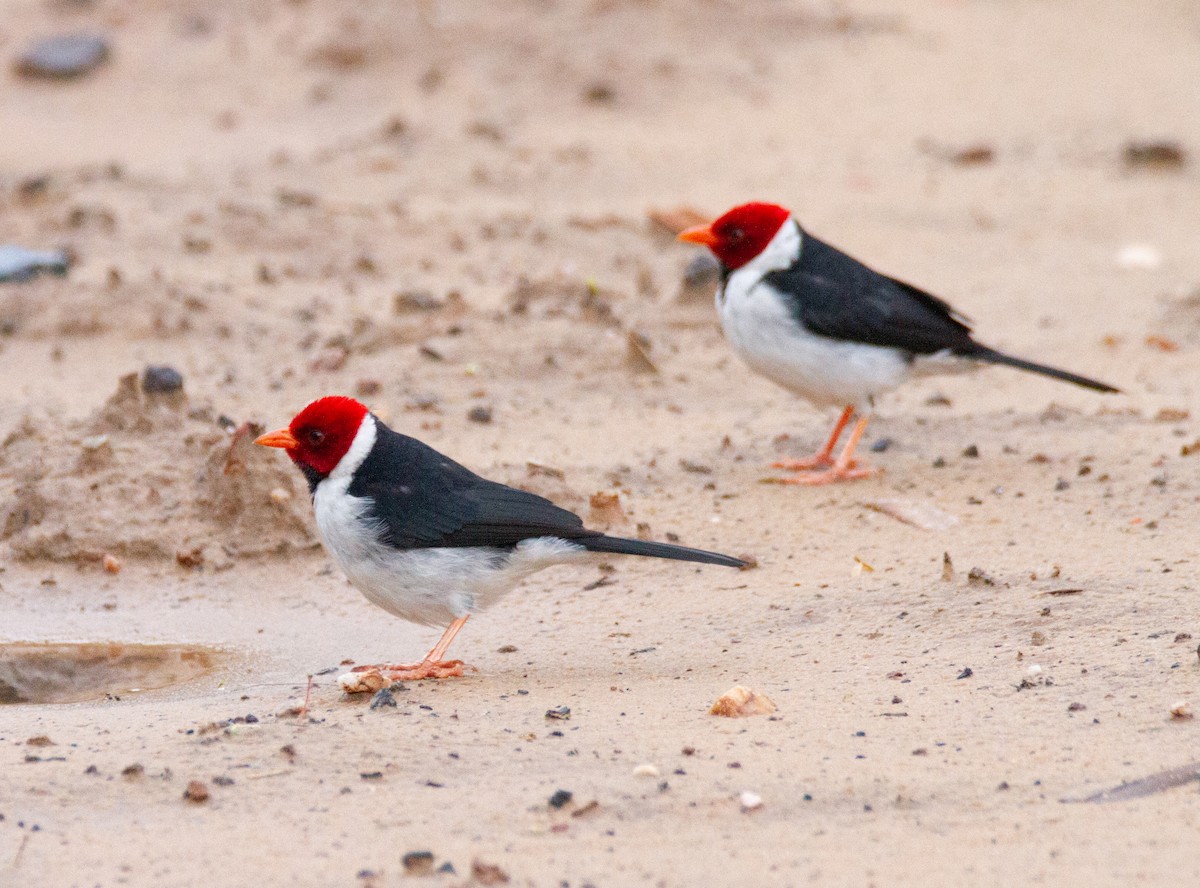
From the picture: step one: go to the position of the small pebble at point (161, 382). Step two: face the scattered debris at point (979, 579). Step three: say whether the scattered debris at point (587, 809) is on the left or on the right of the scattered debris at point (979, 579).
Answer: right

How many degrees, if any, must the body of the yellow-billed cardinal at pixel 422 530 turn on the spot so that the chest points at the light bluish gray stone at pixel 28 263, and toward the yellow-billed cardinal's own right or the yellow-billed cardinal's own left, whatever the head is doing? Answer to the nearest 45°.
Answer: approximately 45° to the yellow-billed cardinal's own right

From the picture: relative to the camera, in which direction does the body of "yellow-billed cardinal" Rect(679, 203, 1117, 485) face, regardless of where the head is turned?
to the viewer's left

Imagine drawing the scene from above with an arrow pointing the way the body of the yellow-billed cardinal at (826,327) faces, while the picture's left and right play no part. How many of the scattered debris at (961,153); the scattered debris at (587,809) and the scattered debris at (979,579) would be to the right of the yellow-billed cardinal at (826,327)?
1

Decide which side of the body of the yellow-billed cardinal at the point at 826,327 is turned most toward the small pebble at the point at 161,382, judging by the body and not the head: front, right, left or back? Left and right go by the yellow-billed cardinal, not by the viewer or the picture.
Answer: front

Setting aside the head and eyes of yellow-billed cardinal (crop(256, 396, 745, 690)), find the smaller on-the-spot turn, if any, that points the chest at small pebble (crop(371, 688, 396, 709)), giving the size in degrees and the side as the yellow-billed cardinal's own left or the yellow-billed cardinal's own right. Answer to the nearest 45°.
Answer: approximately 90° to the yellow-billed cardinal's own left

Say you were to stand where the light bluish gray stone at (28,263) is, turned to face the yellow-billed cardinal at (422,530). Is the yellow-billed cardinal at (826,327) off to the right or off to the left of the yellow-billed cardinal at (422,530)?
left

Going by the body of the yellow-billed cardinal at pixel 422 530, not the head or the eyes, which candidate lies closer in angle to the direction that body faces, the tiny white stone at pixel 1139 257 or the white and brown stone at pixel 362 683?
the white and brown stone

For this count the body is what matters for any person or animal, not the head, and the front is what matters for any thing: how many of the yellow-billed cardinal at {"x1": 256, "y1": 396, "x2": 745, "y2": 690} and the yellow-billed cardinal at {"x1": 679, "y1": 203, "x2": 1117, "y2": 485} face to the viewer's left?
2

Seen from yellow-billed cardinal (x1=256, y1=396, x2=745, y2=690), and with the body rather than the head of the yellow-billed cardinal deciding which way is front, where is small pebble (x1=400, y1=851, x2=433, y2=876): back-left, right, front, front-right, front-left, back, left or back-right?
left

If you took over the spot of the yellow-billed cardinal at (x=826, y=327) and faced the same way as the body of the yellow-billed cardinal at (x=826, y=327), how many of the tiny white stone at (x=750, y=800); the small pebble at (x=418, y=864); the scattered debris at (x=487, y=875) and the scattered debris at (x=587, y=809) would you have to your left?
4

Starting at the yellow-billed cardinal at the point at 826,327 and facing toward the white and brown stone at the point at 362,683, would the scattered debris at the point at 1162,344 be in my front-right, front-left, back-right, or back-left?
back-left

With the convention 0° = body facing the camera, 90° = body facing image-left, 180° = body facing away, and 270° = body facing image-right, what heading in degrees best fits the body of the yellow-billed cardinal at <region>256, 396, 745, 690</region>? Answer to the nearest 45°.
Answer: approximately 90°

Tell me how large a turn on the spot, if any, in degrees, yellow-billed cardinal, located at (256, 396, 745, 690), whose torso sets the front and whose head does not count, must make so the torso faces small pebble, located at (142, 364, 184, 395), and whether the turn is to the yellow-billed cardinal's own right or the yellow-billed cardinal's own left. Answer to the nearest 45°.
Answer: approximately 45° to the yellow-billed cardinal's own right
